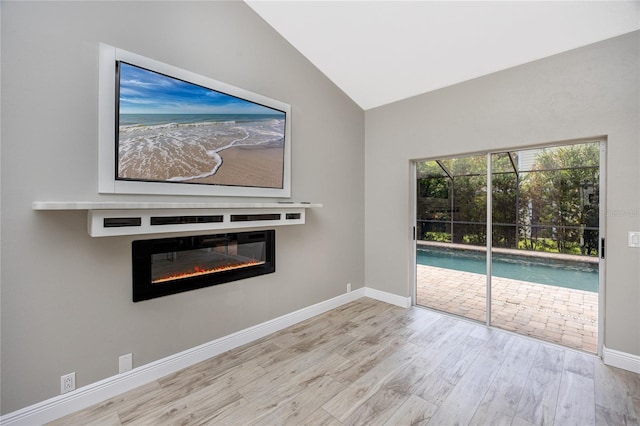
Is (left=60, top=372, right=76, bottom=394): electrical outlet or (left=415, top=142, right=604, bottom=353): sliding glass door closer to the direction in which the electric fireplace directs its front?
the sliding glass door

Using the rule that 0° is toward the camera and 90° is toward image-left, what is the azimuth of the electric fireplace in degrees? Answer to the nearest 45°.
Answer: approximately 315°
